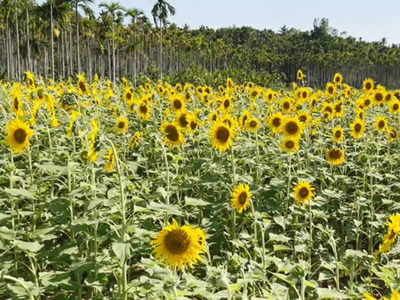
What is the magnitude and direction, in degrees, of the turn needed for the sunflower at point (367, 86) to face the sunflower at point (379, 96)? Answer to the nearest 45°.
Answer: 0° — it already faces it

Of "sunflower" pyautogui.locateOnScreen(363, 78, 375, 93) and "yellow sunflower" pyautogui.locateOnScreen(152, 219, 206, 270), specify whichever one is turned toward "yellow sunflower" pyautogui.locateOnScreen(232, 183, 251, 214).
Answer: the sunflower

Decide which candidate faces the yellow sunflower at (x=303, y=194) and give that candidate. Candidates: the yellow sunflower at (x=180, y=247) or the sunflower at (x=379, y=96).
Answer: the sunflower

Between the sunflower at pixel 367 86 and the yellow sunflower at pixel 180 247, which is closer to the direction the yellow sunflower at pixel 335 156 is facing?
the yellow sunflower

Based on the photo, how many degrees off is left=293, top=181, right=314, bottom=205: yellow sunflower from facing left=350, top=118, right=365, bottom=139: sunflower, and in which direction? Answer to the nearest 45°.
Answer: approximately 180°

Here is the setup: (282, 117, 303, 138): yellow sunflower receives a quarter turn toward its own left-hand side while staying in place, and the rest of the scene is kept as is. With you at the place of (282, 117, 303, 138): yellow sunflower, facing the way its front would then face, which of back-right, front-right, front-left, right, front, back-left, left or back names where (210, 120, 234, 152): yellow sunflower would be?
back-right

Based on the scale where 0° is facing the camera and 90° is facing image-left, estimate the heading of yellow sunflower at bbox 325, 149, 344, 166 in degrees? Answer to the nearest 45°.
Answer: approximately 0°
